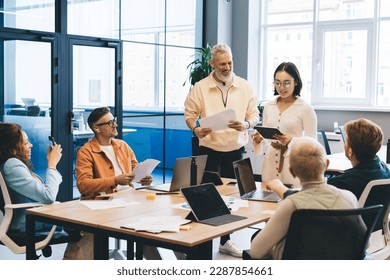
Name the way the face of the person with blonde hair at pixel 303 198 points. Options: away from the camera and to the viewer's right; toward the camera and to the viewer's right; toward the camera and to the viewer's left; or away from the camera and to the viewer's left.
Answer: away from the camera and to the viewer's left

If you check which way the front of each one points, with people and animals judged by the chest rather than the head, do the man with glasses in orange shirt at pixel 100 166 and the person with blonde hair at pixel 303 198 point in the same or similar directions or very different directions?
very different directions

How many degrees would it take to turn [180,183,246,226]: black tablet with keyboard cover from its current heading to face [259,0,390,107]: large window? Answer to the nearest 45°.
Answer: approximately 135° to its left

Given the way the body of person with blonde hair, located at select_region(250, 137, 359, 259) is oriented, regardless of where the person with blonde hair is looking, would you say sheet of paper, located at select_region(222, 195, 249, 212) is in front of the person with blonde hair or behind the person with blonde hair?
in front

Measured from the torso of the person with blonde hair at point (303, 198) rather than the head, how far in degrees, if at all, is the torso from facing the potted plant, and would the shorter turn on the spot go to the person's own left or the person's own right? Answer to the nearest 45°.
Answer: approximately 45° to the person's own right

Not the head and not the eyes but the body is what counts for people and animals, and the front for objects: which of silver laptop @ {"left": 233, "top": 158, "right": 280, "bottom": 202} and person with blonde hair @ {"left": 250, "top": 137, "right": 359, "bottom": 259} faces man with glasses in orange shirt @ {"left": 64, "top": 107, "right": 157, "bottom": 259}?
the person with blonde hair

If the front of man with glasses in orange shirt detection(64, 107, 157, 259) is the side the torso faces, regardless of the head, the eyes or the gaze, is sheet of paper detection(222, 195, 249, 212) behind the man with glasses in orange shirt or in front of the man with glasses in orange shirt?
in front

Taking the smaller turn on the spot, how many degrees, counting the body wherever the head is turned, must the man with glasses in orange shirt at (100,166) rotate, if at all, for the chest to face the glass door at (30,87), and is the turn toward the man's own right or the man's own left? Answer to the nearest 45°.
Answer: approximately 135° to the man's own left

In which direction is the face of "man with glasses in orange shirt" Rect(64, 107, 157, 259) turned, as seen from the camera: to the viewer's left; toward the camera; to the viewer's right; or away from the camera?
to the viewer's right

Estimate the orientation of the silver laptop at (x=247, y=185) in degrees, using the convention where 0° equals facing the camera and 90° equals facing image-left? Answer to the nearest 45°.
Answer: approximately 315°

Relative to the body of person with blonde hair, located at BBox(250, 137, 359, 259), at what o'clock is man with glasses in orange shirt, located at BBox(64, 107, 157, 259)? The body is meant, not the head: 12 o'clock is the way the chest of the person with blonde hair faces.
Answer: The man with glasses in orange shirt is roughly at 10 o'clock from the person with blonde hair.

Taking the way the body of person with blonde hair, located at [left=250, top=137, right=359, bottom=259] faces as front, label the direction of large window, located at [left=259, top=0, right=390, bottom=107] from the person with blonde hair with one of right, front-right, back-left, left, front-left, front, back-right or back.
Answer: front-right

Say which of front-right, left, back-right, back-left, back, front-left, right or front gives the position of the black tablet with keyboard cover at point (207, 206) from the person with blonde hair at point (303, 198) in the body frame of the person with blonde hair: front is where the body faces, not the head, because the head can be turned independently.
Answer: front

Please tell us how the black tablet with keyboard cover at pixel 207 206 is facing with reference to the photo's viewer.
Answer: facing the viewer and to the right of the viewer

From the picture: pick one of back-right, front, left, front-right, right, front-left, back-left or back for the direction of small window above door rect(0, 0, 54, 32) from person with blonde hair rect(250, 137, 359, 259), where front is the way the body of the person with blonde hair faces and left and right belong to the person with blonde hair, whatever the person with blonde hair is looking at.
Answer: front

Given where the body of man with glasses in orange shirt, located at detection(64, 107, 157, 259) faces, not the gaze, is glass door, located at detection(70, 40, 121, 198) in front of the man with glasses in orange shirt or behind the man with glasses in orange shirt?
behind

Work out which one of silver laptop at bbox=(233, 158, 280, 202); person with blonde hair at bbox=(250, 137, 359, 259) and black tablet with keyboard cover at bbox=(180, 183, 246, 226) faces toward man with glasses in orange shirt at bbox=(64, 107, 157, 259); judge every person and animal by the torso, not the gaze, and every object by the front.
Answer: the person with blonde hair
